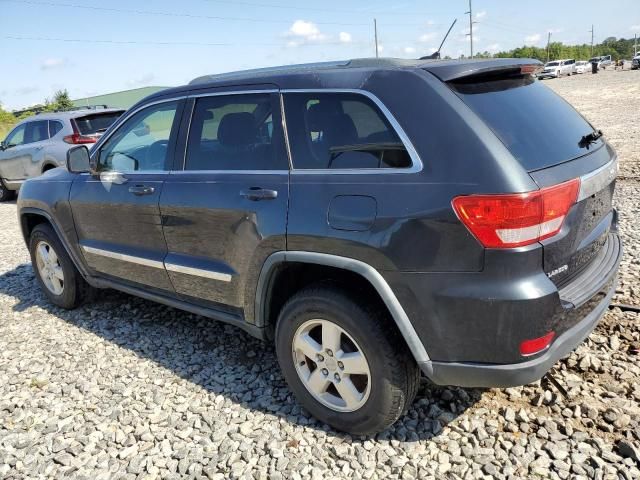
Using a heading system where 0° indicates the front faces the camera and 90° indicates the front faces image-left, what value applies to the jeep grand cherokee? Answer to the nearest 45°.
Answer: approximately 135°

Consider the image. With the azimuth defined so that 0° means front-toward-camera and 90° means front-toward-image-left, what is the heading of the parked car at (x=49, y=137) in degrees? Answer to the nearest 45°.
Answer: approximately 135°
